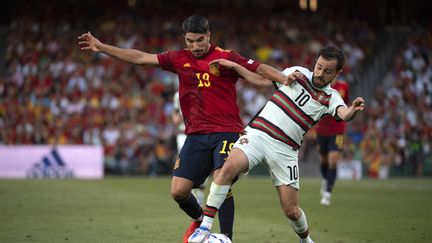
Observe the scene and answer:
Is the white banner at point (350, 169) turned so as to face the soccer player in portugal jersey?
yes

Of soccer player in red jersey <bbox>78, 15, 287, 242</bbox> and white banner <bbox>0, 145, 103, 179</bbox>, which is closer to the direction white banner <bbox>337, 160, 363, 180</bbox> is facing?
the soccer player in red jersey

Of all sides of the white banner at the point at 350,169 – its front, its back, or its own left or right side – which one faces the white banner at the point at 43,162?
right

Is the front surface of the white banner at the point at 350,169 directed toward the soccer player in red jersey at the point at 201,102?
yes

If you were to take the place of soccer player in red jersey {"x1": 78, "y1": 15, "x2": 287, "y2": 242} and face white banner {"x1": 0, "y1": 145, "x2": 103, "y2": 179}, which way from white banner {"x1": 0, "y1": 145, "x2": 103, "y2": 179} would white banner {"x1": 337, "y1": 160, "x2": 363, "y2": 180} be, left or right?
right

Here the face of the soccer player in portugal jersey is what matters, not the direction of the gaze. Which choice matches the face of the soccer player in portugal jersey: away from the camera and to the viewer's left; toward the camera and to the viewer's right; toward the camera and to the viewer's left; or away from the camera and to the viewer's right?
toward the camera and to the viewer's left

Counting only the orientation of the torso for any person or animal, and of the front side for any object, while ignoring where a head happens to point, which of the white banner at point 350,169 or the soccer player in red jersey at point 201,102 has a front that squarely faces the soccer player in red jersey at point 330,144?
the white banner

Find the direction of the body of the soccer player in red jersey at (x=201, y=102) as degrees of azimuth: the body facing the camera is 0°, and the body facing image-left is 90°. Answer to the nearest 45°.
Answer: approximately 0°

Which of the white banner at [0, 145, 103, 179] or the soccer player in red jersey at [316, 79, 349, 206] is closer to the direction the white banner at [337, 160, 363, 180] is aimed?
the soccer player in red jersey
